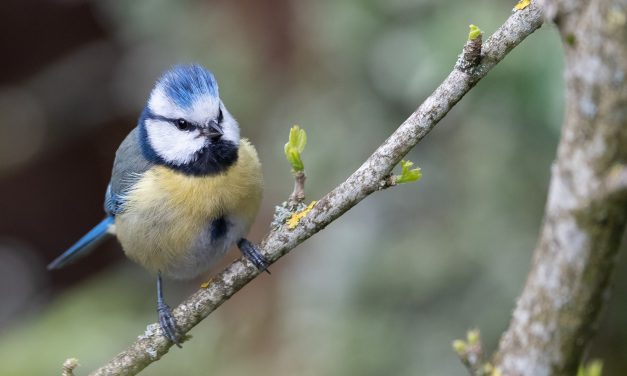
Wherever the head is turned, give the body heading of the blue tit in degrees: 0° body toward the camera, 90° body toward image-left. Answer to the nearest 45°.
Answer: approximately 315°
